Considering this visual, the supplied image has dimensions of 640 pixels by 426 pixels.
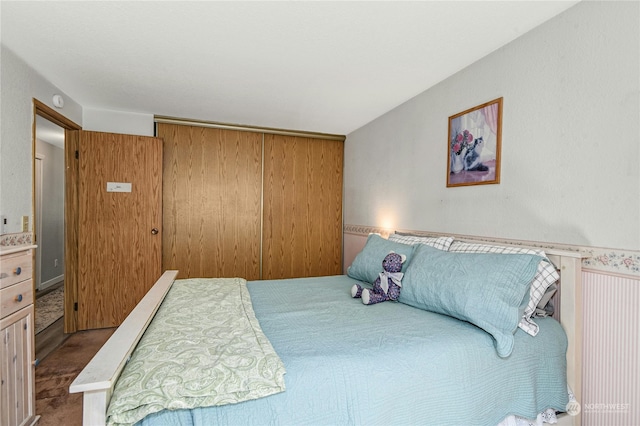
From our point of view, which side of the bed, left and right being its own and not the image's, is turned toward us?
left

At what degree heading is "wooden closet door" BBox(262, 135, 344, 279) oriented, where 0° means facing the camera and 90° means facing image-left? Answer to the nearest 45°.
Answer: approximately 0°

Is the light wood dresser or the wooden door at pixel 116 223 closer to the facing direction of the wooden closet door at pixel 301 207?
the light wood dresser

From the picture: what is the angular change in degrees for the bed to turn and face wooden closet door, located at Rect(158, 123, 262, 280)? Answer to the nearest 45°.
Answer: approximately 45° to its right

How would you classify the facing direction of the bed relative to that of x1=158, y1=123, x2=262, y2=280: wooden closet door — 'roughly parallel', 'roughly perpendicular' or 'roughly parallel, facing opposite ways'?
roughly perpendicular

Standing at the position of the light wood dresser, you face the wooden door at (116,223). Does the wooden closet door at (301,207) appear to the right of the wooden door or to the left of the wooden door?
right

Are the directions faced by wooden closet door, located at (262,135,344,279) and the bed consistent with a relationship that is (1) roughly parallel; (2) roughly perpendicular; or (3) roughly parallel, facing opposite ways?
roughly perpendicular

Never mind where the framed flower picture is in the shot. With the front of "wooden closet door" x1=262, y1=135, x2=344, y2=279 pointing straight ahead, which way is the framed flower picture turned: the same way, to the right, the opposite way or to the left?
to the right

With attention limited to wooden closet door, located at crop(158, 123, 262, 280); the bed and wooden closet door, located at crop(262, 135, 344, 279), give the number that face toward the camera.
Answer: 2
